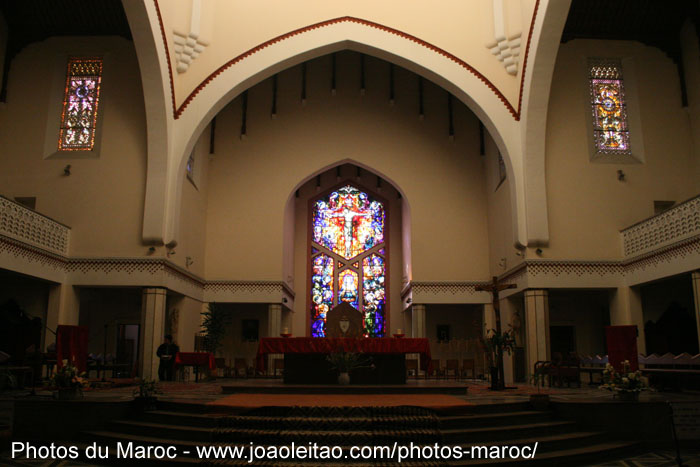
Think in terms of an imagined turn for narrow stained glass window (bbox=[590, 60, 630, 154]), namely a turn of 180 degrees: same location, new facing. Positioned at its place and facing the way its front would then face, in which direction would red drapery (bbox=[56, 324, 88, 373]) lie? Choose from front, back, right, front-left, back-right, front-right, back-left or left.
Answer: back-left

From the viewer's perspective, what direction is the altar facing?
toward the camera

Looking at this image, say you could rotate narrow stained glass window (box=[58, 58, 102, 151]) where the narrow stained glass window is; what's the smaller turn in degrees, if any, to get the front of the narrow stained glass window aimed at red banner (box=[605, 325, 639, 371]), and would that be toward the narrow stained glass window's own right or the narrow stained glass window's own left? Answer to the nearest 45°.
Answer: approximately 45° to the narrow stained glass window's own left

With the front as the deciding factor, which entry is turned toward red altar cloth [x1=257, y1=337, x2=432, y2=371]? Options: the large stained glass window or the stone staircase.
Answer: the large stained glass window

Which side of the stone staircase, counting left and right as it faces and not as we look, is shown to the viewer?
front

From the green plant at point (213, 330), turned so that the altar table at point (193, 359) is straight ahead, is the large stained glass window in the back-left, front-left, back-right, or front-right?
back-left

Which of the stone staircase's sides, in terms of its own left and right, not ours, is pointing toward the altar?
back

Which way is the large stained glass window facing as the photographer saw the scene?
facing the viewer

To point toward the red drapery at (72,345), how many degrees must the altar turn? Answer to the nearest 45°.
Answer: approximately 90° to its right

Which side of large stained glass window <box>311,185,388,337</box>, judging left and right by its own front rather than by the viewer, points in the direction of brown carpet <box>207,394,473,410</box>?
front

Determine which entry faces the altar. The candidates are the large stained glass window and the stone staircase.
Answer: the large stained glass window
